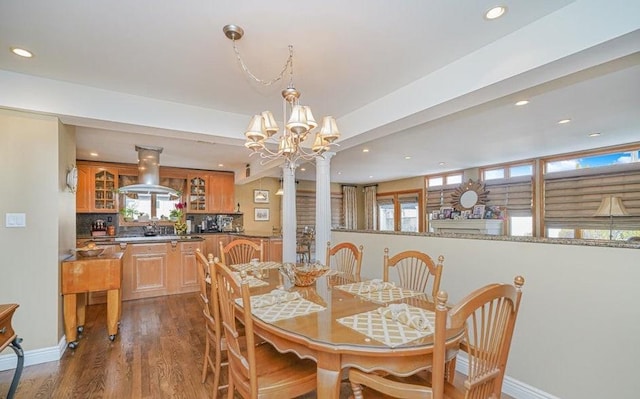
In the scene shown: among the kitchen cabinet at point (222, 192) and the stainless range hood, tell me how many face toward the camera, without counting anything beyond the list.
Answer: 2

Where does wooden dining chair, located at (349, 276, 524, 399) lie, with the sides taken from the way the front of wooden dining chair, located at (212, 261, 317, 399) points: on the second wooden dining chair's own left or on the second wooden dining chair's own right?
on the second wooden dining chair's own right

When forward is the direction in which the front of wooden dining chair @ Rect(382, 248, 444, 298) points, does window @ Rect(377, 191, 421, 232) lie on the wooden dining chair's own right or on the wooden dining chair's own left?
on the wooden dining chair's own right

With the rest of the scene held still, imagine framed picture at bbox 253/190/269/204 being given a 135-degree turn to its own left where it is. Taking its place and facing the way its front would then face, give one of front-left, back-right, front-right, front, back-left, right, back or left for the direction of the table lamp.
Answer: right

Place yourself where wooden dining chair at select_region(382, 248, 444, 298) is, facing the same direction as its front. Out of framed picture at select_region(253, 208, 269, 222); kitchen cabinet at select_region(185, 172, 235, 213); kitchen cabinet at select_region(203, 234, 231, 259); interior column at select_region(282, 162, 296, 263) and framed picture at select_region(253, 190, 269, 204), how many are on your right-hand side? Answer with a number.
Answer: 5

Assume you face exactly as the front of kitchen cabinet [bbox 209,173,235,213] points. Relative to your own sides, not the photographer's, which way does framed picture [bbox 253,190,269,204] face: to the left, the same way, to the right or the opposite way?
the same way

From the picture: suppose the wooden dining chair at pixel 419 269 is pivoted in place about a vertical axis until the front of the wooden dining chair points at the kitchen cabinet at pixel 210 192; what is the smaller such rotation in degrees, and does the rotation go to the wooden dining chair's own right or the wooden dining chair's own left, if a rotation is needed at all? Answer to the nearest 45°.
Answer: approximately 90° to the wooden dining chair's own right

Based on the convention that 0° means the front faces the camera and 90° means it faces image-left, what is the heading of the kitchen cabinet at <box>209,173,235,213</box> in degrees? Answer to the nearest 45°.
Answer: approximately 0°

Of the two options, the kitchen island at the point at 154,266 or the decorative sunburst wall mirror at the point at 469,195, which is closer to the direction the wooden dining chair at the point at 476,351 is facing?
the kitchen island

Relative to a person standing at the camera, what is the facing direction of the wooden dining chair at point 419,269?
facing the viewer and to the left of the viewer

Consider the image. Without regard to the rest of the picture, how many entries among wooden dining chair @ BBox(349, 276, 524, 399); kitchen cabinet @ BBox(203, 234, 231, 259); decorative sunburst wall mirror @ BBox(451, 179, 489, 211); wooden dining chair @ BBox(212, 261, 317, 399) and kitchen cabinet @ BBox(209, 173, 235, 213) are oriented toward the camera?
3

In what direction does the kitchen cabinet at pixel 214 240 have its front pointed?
toward the camera

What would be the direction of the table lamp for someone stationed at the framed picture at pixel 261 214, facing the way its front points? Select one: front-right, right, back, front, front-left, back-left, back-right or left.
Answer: front-left

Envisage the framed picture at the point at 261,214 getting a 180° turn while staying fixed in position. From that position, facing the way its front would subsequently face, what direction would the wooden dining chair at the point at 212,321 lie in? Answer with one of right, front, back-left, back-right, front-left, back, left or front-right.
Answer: back

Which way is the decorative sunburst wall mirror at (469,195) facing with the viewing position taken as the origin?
facing the viewer

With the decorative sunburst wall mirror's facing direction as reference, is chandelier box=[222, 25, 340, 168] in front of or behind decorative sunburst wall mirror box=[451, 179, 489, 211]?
in front

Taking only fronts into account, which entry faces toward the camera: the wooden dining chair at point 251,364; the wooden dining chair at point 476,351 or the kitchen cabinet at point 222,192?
the kitchen cabinet

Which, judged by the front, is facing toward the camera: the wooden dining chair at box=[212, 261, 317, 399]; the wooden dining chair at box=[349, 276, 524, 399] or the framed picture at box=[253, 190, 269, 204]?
the framed picture

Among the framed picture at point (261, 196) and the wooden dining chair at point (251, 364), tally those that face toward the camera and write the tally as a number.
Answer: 1

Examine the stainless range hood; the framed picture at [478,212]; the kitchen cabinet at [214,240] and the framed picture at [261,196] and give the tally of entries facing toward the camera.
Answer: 4
